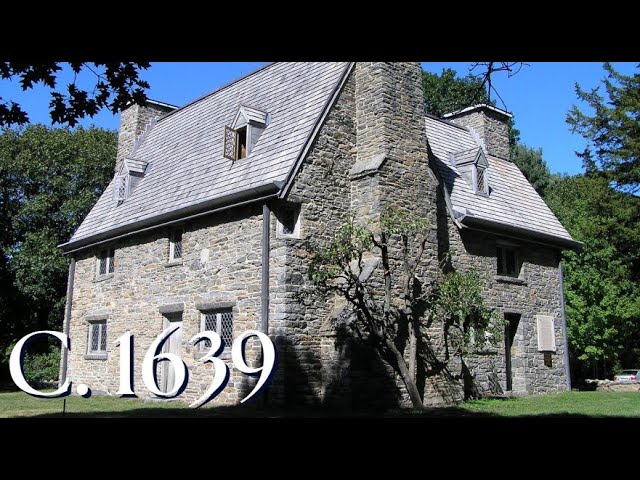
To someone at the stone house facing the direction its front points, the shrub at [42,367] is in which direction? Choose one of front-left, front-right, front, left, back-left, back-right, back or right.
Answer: right

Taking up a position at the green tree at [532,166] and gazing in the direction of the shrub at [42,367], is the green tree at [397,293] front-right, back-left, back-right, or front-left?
front-left

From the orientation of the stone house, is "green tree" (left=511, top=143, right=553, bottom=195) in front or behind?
behind

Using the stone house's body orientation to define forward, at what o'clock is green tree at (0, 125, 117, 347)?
The green tree is roughly at 3 o'clock from the stone house.

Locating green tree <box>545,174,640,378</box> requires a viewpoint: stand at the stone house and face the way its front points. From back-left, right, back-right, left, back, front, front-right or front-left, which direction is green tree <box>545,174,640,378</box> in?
back
